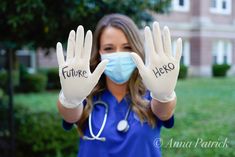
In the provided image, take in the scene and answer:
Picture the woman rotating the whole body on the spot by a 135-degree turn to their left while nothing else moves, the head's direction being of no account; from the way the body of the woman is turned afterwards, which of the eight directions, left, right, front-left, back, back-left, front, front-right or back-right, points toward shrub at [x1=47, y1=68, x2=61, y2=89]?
front-left

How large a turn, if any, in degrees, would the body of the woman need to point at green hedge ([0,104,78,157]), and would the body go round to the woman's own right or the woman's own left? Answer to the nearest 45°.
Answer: approximately 180°

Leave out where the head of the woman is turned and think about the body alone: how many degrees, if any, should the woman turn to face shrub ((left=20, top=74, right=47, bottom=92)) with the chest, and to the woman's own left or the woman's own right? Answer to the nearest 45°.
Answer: approximately 180°

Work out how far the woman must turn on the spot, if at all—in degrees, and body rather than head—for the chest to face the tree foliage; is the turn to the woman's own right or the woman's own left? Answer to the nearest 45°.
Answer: approximately 180°

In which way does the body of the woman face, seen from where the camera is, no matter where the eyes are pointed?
toward the camera
